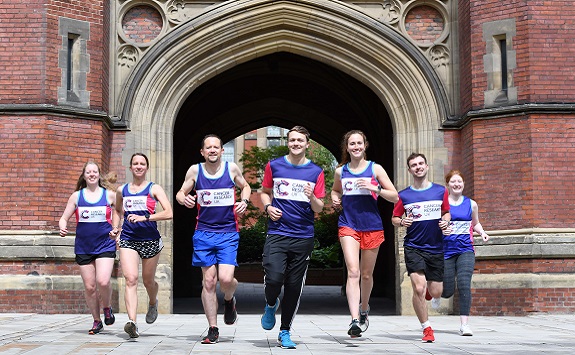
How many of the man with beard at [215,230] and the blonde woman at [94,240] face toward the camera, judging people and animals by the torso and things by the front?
2

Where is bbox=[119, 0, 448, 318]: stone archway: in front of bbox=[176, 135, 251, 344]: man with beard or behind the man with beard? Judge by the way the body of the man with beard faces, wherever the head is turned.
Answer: behind

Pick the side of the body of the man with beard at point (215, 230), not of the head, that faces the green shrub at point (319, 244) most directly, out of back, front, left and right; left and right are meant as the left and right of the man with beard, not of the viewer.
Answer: back

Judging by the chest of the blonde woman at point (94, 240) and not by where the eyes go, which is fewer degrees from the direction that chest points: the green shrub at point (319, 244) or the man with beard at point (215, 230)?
the man with beard

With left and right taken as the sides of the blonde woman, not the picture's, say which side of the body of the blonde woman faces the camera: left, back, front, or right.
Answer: front

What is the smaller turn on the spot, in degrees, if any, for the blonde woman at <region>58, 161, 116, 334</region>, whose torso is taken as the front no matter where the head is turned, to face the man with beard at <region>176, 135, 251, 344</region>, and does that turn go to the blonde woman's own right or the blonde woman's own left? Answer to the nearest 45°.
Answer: approximately 45° to the blonde woman's own left

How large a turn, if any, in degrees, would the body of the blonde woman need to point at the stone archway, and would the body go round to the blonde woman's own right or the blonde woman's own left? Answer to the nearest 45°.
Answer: approximately 135° to the blonde woman's own left

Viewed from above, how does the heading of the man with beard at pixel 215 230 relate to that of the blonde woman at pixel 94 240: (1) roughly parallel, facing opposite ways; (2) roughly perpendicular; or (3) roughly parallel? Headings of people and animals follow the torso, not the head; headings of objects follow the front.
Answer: roughly parallel
